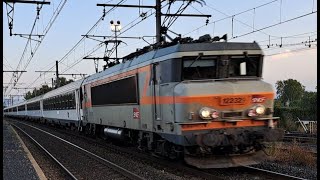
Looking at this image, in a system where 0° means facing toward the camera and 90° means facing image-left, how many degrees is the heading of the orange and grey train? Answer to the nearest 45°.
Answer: approximately 315°
